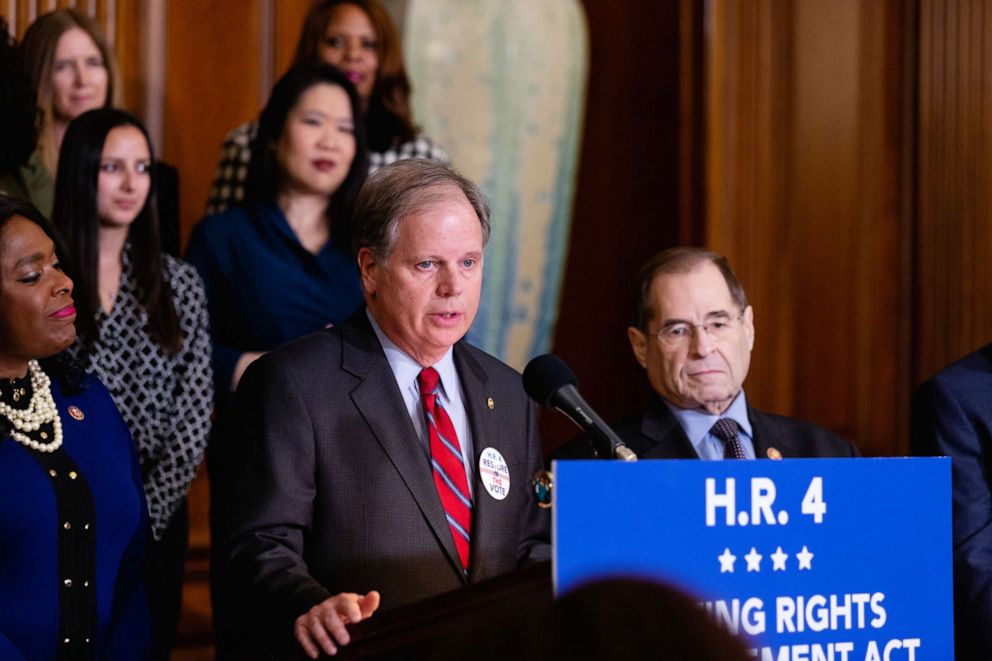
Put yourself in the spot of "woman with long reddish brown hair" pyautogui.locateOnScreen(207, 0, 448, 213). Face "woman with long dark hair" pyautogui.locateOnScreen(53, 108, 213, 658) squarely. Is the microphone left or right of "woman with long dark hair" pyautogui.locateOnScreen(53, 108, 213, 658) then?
left

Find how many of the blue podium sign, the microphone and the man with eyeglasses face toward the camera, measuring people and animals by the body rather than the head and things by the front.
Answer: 2

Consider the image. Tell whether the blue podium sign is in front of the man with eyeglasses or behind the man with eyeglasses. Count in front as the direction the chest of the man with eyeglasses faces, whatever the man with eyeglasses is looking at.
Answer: in front

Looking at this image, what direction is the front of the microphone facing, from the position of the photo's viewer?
facing to the left of the viewer

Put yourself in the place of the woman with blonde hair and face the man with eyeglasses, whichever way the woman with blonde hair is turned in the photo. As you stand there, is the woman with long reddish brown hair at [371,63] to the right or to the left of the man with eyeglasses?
left

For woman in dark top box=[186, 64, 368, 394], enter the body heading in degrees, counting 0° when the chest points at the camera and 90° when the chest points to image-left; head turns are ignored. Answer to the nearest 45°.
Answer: approximately 315°
